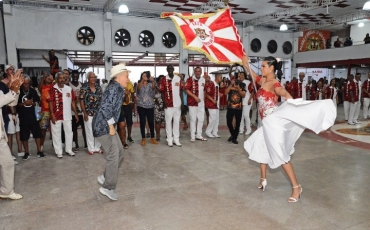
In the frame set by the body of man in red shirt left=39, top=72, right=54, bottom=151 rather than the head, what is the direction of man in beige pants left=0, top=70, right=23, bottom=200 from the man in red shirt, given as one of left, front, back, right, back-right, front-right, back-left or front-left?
front-right

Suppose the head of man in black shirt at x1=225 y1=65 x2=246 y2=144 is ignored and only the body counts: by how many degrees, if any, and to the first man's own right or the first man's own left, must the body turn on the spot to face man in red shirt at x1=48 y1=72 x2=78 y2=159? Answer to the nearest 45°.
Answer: approximately 45° to the first man's own right

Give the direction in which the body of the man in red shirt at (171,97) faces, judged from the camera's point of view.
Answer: toward the camera

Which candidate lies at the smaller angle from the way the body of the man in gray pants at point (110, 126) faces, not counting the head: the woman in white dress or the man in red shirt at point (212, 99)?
the woman in white dress

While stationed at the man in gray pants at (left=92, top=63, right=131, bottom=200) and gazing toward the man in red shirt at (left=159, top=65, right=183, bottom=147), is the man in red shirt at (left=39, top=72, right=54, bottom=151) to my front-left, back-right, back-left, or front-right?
front-left

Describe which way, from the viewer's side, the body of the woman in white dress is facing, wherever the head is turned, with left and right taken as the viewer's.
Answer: facing the viewer and to the left of the viewer

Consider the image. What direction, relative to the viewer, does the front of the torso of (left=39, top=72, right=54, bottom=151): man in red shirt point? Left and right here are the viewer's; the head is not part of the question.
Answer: facing the viewer and to the right of the viewer

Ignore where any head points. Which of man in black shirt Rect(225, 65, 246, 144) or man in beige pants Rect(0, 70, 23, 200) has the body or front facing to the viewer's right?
the man in beige pants

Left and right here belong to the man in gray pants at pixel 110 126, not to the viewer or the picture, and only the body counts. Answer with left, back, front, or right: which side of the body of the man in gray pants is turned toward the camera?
right

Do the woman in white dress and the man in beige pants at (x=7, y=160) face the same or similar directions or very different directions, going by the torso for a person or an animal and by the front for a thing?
very different directions

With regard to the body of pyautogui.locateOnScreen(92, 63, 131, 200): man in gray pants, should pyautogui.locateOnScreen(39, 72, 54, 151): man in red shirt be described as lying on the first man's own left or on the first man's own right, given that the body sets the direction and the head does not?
on the first man's own left

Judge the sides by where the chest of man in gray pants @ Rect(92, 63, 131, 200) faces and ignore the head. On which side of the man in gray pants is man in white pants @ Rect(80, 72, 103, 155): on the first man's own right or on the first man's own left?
on the first man's own left

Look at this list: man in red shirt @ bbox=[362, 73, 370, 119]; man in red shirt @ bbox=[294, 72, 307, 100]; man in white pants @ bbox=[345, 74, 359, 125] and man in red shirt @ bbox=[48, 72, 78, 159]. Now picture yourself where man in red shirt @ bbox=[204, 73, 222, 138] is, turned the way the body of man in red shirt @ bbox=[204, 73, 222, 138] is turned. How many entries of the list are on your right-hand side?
1

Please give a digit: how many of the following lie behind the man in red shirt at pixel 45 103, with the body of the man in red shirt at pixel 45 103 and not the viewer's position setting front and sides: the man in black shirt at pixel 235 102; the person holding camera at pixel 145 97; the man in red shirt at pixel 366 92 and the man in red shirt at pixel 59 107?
0

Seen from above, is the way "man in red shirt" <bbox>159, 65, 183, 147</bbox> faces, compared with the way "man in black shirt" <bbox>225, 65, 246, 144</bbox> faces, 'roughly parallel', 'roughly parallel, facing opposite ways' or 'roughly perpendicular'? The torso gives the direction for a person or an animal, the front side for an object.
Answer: roughly parallel

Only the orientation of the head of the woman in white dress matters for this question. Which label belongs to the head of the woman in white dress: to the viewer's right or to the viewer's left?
to the viewer's left

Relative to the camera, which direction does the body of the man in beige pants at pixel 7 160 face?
to the viewer's right

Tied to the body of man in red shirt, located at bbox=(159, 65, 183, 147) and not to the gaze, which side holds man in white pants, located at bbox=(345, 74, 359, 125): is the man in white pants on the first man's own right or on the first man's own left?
on the first man's own left

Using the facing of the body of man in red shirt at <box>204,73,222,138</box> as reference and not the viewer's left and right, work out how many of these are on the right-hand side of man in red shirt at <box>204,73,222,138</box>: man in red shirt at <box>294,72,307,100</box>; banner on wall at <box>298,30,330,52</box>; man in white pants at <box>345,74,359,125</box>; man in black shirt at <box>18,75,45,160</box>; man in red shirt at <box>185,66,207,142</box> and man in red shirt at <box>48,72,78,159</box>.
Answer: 3
